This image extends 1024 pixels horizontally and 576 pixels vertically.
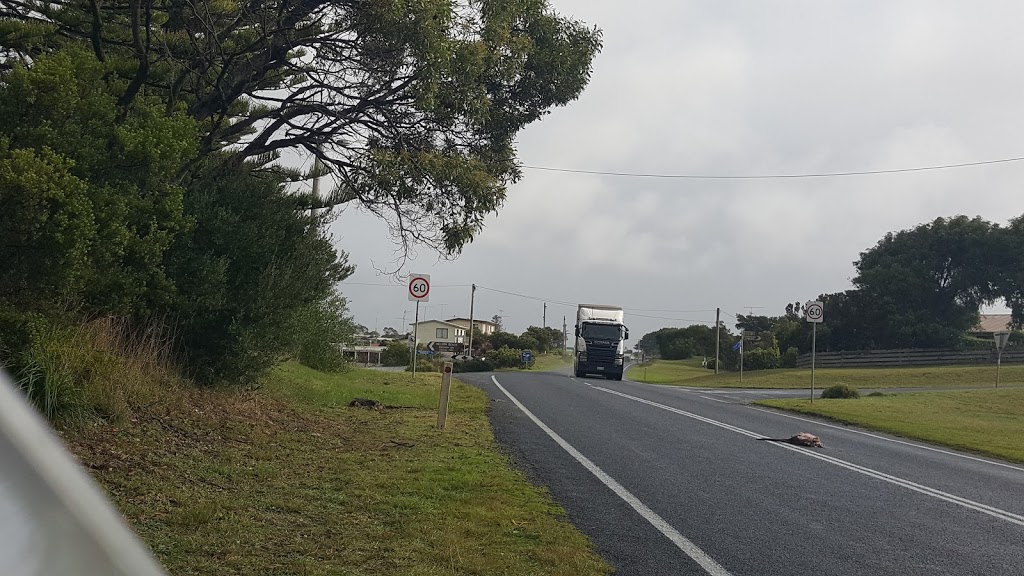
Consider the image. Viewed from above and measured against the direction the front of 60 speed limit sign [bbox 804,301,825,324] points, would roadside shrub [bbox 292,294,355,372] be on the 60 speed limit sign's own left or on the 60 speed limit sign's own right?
on the 60 speed limit sign's own right

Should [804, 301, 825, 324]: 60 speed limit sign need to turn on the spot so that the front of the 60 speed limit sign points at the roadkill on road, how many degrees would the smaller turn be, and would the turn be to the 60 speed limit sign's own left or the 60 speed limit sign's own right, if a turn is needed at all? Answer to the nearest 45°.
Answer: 0° — it already faces it

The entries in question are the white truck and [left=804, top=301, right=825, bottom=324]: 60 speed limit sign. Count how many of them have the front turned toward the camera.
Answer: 2

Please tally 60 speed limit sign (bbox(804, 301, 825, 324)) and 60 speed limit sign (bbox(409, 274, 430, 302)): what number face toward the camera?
2

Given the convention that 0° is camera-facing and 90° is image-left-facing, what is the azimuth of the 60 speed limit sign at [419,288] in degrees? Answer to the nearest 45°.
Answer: approximately 0°

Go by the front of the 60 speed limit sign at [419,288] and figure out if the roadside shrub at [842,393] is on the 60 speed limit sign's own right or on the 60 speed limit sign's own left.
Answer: on the 60 speed limit sign's own left

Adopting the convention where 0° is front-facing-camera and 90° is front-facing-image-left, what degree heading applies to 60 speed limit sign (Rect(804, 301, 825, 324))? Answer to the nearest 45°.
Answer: approximately 0°

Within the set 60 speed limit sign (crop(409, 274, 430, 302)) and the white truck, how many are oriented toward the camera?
2

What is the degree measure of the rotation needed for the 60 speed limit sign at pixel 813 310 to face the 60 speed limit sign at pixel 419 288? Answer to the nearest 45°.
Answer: approximately 45° to its right
